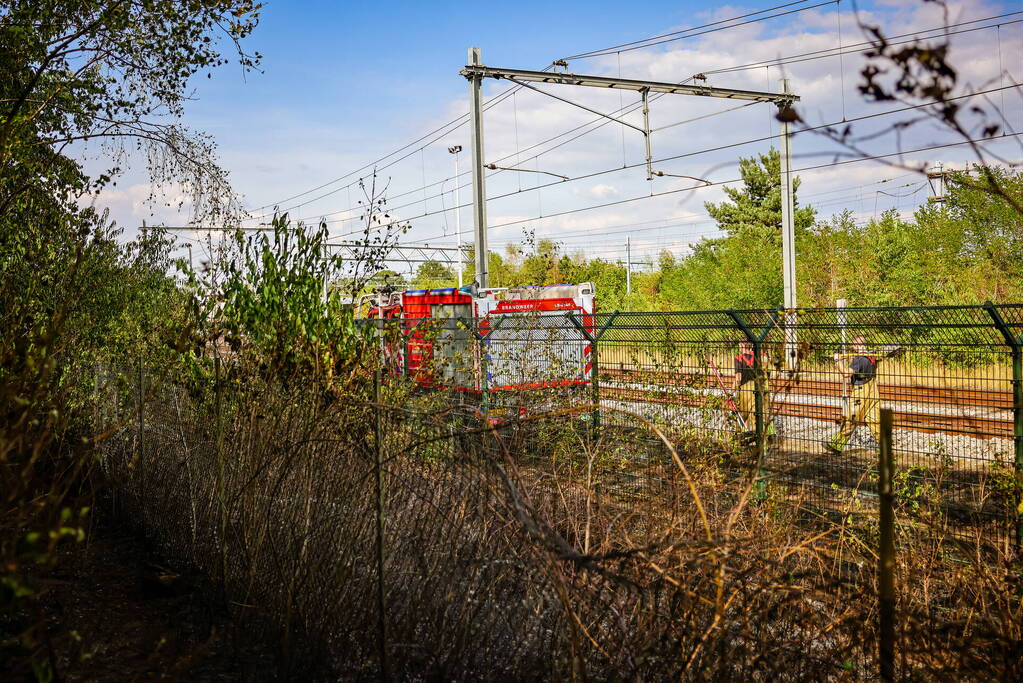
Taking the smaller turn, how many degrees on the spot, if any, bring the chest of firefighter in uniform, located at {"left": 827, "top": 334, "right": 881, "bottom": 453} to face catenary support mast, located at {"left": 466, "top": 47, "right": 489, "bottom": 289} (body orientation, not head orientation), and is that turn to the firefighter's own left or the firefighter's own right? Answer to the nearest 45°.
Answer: approximately 45° to the firefighter's own right

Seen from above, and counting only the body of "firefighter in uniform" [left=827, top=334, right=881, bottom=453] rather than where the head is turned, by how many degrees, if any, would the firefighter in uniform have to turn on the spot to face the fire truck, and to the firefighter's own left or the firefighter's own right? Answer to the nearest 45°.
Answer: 0° — they already face it

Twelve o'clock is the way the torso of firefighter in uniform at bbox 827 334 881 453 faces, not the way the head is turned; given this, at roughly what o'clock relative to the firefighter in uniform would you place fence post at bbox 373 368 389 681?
The fence post is roughly at 10 o'clock from the firefighter in uniform.

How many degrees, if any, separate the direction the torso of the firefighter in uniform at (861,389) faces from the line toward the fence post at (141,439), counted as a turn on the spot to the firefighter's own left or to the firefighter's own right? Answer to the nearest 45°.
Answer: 0° — they already face it

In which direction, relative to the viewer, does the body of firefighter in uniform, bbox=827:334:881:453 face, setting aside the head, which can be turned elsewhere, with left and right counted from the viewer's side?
facing to the left of the viewer

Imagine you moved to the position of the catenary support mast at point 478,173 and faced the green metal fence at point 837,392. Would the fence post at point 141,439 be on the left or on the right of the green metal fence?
right

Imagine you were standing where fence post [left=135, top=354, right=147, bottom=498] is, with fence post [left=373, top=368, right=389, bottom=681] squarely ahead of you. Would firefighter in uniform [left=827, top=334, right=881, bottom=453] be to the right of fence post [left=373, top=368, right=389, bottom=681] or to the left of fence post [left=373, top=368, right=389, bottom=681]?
left
